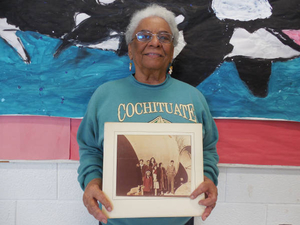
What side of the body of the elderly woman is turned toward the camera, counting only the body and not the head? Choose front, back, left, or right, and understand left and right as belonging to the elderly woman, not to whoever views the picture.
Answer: front

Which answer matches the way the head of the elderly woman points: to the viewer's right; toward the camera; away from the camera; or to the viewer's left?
toward the camera
